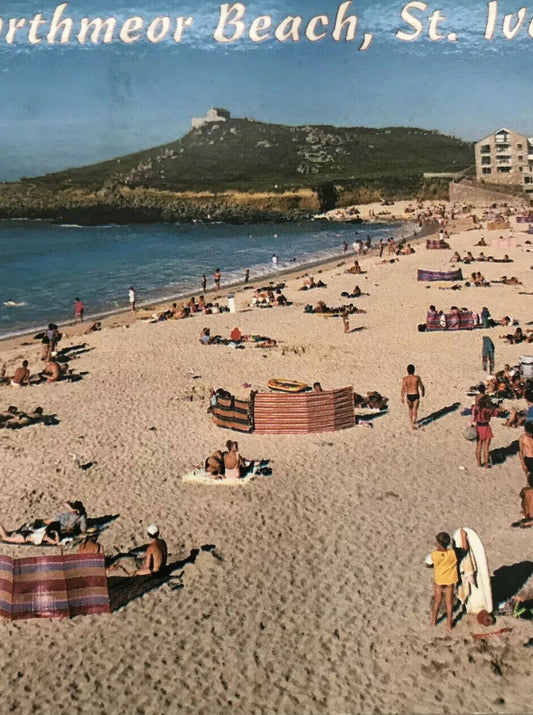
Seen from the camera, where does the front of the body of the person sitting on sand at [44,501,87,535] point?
to the viewer's left

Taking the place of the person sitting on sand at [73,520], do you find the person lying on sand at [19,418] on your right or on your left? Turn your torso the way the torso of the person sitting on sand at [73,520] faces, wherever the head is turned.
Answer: on your right
